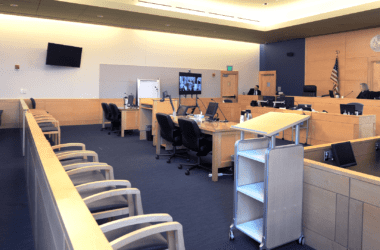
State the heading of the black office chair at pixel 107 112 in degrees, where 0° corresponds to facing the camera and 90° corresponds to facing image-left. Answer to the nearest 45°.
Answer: approximately 270°

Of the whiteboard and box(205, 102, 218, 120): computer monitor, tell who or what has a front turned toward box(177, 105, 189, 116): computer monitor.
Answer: the whiteboard

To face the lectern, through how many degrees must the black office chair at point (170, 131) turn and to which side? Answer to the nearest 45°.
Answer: approximately 135° to its right

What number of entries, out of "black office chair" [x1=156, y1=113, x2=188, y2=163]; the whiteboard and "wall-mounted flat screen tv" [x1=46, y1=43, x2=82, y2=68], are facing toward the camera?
2

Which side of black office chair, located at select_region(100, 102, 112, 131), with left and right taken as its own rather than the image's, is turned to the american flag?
front

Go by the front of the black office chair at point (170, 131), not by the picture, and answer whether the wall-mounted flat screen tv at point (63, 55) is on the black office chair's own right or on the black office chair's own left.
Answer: on the black office chair's own left

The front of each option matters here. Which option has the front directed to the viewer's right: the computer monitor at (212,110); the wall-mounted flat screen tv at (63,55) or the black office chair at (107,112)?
the black office chair

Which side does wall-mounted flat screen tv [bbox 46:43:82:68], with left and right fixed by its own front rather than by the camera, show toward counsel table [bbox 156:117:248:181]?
front

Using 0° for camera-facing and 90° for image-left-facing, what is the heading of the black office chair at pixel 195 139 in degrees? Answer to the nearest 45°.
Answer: approximately 225°

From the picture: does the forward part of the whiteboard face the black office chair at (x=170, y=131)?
yes

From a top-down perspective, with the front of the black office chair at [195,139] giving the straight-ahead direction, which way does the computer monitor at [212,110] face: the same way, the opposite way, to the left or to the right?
the opposite way
